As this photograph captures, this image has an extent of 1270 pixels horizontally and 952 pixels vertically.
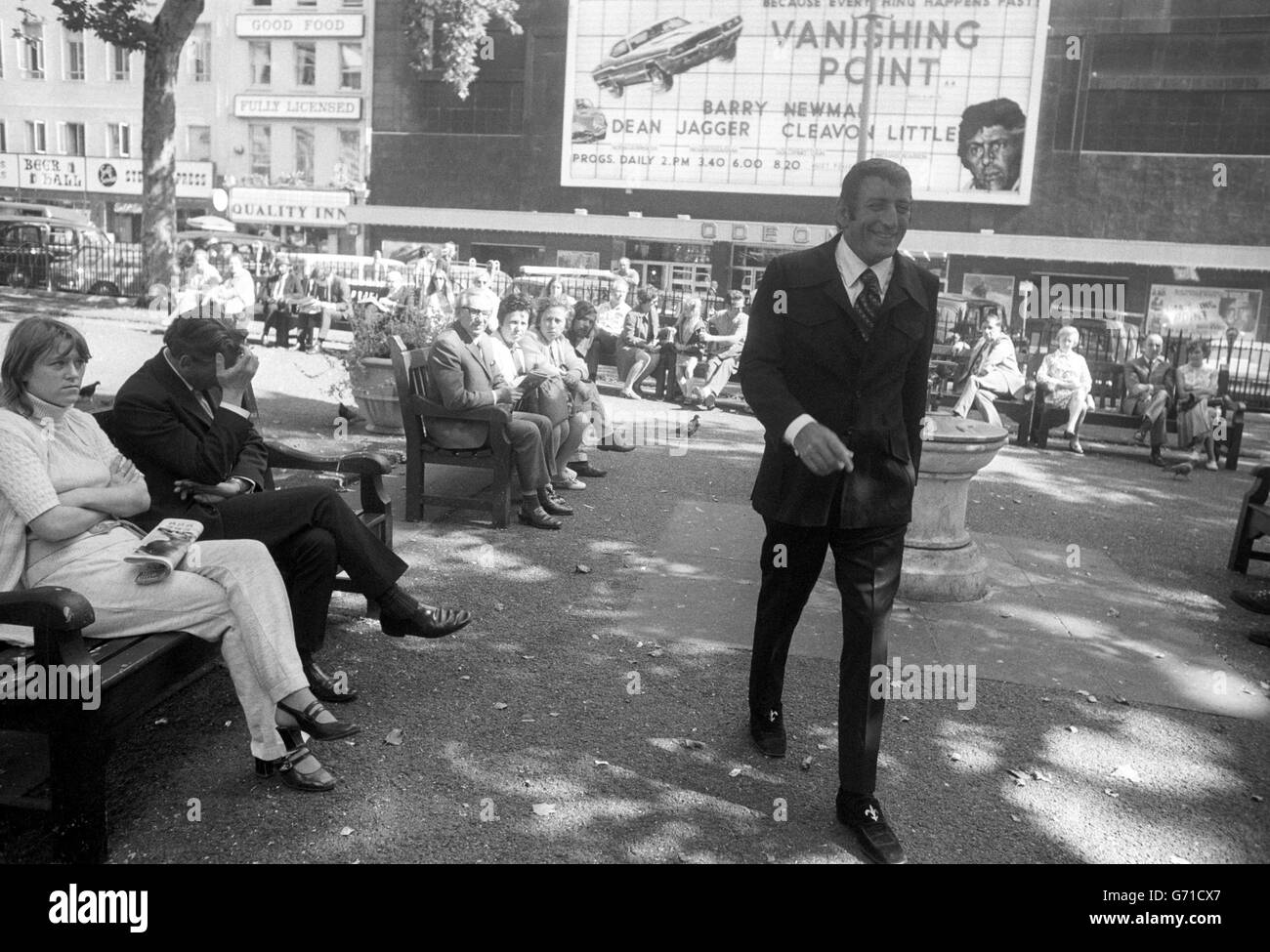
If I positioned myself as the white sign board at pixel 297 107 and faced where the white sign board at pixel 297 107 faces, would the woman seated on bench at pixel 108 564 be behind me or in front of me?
in front

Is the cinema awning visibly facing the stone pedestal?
yes

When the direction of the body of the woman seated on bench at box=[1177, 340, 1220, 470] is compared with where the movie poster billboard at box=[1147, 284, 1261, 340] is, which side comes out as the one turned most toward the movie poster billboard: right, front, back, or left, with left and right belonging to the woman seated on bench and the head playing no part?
back

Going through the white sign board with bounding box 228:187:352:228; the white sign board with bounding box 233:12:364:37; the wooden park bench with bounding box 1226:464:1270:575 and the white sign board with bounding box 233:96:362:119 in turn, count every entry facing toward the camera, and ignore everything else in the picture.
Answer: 3

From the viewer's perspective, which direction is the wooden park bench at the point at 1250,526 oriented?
to the viewer's left

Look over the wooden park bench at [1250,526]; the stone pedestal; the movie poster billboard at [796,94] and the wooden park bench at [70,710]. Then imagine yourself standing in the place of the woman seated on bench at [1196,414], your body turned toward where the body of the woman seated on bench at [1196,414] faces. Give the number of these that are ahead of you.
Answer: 3

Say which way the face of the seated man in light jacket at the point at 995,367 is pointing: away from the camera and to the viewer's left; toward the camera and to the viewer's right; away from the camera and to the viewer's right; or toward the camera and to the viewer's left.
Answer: toward the camera and to the viewer's left

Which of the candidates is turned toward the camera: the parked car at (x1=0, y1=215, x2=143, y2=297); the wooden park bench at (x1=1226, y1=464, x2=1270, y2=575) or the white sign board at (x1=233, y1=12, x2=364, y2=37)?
the white sign board

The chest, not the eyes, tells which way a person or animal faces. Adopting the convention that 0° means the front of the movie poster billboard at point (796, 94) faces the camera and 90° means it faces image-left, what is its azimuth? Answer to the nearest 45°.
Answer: approximately 0°

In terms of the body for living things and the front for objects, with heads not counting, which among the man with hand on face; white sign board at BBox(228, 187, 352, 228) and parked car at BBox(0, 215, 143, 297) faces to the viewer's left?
the parked car

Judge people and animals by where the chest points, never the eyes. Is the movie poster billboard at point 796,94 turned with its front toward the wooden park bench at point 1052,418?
yes

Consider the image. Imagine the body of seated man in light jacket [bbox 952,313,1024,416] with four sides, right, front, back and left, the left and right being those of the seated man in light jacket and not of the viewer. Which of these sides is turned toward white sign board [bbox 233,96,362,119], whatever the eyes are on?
right

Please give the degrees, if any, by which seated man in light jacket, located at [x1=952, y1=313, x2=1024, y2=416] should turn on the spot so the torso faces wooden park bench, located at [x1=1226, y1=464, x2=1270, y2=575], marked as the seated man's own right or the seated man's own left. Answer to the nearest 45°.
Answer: approximately 45° to the seated man's own left

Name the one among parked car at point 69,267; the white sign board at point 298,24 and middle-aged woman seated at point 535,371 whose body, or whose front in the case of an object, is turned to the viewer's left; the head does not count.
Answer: the parked car
